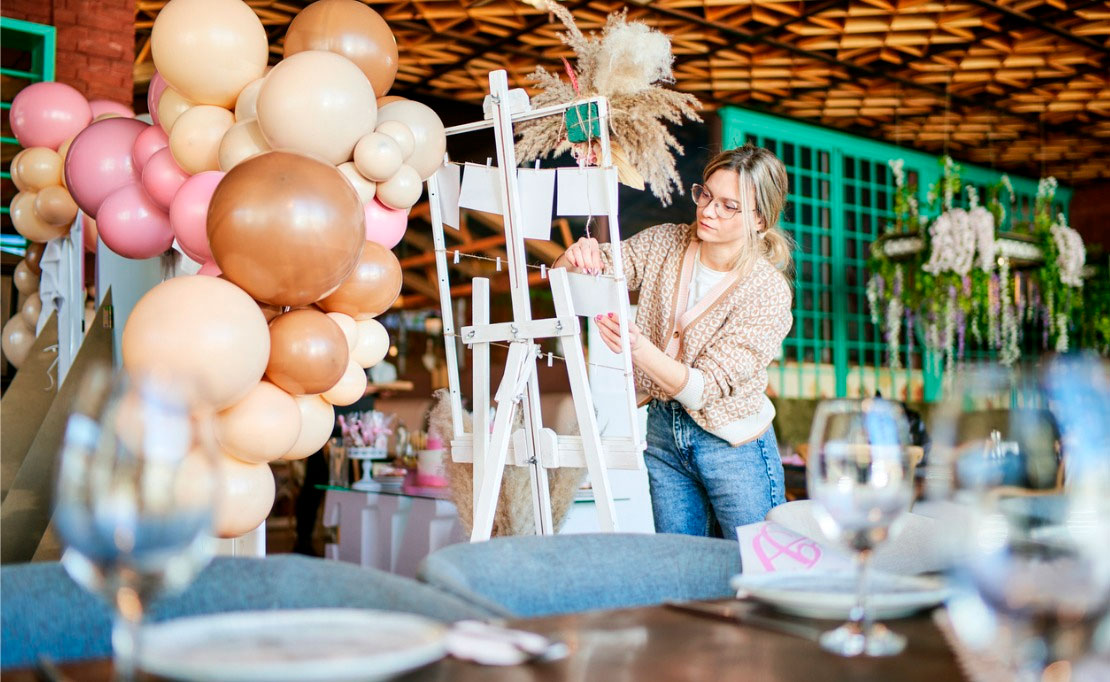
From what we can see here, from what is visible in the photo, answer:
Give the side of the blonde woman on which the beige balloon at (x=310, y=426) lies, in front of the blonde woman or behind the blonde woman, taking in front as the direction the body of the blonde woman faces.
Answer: in front

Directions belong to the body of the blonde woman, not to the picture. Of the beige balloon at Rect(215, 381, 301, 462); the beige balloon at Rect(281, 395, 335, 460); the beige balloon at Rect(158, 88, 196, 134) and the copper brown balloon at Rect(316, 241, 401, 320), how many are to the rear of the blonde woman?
0

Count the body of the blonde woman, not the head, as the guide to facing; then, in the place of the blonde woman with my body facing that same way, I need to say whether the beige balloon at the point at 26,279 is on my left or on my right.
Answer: on my right

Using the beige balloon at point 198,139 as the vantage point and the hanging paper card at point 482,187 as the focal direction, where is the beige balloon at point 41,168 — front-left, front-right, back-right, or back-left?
back-left

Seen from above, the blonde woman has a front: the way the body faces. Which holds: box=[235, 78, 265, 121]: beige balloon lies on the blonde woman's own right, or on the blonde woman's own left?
on the blonde woman's own right

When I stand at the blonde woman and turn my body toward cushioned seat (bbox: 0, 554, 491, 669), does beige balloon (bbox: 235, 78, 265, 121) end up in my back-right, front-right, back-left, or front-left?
front-right

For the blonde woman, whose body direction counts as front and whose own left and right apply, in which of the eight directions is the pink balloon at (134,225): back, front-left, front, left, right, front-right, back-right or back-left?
front-right

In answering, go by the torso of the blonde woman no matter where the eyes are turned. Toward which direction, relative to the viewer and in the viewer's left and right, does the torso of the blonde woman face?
facing the viewer and to the left of the viewer

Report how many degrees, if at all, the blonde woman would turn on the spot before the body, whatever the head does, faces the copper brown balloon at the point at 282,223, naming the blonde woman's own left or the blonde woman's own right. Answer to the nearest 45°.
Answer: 0° — they already face it
